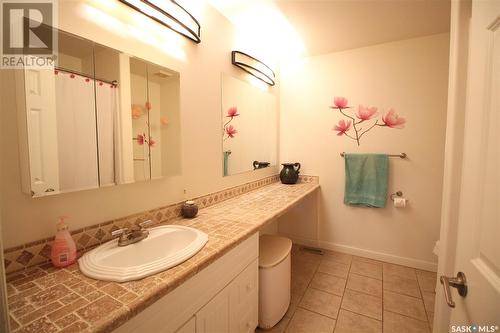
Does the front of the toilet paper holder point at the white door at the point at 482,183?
yes

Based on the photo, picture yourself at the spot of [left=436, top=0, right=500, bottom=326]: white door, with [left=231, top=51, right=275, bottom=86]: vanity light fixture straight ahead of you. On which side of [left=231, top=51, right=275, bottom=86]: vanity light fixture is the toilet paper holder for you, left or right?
right

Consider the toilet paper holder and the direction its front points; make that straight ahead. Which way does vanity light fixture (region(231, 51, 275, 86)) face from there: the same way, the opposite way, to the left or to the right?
to the left

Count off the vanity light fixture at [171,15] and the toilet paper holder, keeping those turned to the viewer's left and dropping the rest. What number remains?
0

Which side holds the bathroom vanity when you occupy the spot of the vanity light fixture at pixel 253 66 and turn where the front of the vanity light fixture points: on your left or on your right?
on your right

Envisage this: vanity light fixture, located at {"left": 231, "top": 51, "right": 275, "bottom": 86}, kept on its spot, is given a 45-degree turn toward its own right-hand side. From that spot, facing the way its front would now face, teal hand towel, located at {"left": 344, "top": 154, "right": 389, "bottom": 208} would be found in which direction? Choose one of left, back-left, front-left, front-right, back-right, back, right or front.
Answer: left

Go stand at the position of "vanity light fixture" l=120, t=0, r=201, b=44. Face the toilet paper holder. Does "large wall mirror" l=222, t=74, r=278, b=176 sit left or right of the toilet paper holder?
left

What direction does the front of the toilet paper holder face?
toward the camera

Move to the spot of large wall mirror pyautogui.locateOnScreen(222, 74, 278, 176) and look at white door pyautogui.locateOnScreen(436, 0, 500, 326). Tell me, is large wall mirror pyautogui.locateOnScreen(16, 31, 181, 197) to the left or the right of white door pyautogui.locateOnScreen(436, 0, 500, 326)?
right
